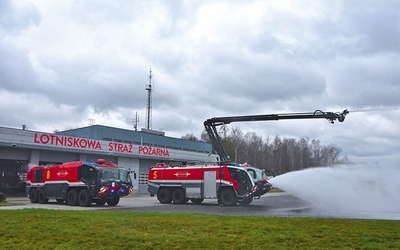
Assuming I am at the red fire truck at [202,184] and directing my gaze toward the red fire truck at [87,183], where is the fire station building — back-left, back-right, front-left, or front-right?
front-right

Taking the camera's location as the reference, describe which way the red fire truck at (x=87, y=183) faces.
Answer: facing the viewer and to the right of the viewer

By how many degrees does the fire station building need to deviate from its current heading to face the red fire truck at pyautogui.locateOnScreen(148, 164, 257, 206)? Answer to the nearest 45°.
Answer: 0° — it already faces it

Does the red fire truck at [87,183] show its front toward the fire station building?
no

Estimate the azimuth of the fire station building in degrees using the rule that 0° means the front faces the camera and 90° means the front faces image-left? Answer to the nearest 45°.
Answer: approximately 315°

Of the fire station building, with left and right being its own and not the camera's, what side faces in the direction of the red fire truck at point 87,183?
front

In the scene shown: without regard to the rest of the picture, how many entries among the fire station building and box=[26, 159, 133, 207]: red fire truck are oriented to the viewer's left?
0

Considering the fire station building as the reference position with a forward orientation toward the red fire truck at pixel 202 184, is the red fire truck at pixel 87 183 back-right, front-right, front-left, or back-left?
front-right

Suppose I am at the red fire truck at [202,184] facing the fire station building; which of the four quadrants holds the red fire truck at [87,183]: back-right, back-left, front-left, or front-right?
front-left
